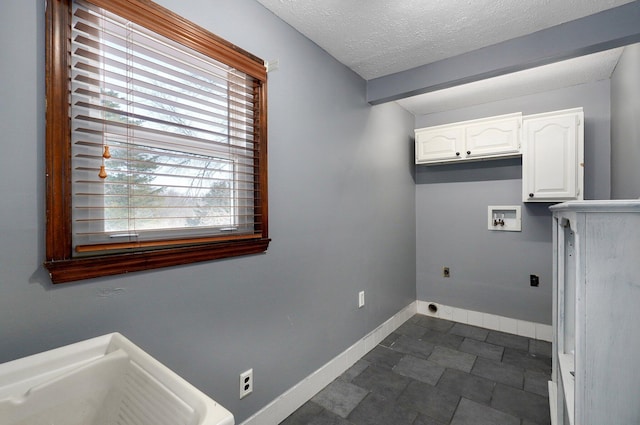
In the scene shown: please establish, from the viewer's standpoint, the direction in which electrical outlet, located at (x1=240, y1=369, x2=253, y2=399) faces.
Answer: facing the viewer and to the right of the viewer

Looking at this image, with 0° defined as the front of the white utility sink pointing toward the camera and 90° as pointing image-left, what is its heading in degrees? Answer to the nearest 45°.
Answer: approximately 315°

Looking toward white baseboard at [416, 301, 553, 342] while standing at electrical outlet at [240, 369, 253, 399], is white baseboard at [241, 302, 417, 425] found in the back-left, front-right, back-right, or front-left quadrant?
front-left

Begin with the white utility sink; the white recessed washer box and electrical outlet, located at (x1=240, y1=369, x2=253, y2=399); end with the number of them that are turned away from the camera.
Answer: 0

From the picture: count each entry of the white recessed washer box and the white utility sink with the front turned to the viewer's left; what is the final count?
0

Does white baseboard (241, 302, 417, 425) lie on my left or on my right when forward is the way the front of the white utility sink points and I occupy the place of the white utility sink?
on my left

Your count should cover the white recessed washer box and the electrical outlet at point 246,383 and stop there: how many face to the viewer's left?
0

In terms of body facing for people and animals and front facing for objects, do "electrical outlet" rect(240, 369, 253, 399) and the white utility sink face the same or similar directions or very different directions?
same or similar directions

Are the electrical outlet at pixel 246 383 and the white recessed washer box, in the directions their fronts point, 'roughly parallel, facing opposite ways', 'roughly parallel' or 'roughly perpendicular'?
roughly perpendicular

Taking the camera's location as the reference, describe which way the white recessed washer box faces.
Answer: facing the viewer

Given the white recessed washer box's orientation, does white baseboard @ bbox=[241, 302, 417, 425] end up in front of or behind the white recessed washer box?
in front

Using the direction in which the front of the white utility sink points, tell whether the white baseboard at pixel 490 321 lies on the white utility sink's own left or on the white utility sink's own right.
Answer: on the white utility sink's own left
